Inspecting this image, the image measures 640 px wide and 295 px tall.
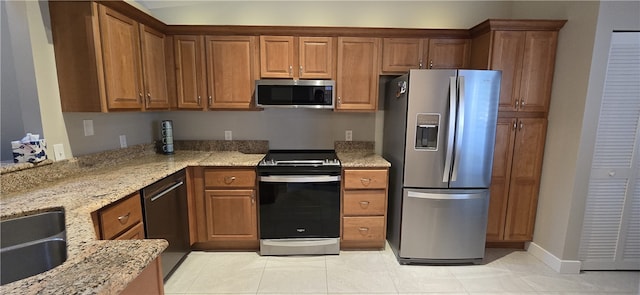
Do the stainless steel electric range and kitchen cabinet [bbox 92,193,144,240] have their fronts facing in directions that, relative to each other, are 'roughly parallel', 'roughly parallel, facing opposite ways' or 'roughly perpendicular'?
roughly perpendicular

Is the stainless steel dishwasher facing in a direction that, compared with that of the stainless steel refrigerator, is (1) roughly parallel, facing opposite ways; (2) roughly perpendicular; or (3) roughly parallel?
roughly perpendicular

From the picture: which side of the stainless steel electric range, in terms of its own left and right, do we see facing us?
front

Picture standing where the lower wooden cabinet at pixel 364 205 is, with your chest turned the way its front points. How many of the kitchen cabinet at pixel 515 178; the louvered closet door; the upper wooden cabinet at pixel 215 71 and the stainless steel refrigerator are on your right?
1

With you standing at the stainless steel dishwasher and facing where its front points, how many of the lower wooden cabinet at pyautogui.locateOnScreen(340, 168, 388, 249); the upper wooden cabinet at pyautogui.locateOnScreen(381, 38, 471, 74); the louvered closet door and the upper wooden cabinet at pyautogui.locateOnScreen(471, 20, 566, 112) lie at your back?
0

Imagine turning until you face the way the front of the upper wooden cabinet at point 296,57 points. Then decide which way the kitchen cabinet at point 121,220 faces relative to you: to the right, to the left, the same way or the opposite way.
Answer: to the left

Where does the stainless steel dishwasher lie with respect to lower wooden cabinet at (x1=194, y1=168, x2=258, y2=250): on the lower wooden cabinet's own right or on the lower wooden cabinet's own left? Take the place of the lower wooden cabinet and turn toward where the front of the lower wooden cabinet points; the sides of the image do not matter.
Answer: on the lower wooden cabinet's own right

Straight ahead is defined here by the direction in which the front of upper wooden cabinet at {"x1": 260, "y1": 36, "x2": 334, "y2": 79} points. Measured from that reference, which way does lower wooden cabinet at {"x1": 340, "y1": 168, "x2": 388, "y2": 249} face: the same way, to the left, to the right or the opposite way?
the same way

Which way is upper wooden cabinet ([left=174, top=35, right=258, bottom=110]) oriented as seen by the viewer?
toward the camera

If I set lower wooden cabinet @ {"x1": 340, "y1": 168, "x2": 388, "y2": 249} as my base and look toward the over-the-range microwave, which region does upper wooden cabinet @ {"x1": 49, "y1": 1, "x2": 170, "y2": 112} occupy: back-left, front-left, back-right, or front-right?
front-left

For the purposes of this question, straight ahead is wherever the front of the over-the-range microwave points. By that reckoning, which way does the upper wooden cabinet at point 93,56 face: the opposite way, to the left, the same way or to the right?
to the left

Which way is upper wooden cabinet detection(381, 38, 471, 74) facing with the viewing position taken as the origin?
facing the viewer

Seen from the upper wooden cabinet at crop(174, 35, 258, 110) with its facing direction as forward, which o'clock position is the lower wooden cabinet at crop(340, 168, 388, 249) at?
The lower wooden cabinet is roughly at 10 o'clock from the upper wooden cabinet.

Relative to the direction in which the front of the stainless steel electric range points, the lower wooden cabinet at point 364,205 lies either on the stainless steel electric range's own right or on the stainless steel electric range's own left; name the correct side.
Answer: on the stainless steel electric range's own left

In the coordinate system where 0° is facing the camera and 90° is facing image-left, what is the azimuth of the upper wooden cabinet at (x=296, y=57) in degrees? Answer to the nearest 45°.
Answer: approximately 0°

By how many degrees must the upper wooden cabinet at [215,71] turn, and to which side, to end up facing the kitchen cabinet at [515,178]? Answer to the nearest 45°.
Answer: approximately 45° to its left

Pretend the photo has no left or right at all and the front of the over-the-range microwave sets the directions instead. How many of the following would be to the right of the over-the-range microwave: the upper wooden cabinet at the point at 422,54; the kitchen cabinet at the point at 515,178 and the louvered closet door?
0

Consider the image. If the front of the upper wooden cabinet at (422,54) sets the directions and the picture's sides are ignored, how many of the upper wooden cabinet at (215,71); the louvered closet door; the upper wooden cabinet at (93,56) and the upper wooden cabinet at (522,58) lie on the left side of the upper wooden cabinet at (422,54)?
2
